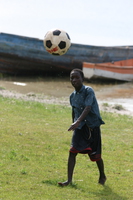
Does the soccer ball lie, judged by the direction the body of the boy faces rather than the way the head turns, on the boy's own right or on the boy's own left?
on the boy's own right

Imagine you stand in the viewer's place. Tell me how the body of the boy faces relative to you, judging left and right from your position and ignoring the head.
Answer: facing the viewer and to the left of the viewer
